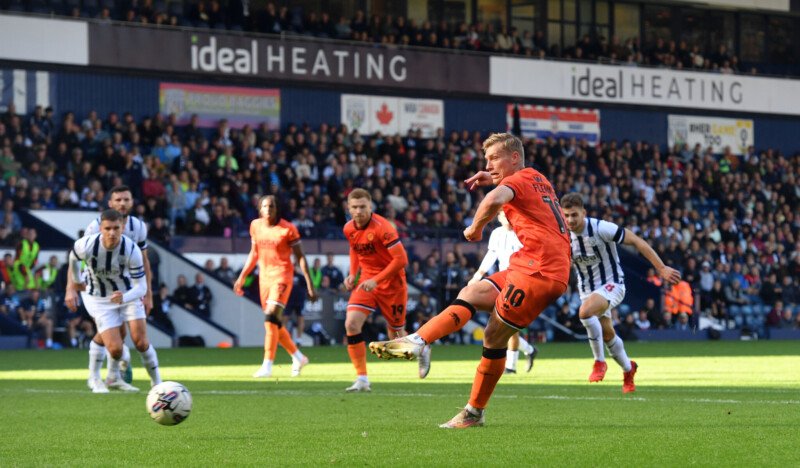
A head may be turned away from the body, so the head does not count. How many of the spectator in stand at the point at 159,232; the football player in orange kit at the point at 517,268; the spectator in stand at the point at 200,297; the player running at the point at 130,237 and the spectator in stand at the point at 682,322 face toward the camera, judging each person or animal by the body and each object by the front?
4

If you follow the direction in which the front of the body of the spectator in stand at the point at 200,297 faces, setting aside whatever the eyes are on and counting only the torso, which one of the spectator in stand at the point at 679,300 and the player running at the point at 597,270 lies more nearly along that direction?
the player running

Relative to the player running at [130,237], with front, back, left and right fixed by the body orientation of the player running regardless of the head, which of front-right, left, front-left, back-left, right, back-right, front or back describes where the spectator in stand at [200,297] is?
back

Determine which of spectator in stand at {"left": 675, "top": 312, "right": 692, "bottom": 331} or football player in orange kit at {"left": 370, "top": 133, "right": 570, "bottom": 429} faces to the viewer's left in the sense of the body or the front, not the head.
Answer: the football player in orange kit

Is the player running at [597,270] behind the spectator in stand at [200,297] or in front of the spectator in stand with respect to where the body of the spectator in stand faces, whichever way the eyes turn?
in front

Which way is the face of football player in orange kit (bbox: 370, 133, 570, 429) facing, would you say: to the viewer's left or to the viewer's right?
to the viewer's left

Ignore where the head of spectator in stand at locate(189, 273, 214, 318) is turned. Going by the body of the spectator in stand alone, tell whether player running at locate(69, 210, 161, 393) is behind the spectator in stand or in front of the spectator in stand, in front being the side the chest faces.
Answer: in front

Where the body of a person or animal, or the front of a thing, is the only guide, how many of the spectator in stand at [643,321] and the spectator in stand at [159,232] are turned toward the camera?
2

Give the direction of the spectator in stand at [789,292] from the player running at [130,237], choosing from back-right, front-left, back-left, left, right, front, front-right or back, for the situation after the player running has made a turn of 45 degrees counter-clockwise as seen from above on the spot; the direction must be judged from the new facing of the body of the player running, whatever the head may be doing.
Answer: left

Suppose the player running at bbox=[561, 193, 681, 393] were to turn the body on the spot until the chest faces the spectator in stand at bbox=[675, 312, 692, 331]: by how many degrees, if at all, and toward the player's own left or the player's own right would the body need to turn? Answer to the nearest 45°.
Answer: approximately 135° to the player's own right

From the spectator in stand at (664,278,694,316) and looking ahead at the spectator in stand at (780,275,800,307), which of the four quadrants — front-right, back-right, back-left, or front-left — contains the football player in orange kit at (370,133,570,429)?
back-right

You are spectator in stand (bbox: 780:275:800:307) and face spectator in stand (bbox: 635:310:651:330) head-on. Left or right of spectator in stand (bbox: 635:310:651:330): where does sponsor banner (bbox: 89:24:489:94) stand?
right

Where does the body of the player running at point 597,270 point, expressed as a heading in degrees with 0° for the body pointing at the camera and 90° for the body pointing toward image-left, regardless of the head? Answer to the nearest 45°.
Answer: approximately 45°

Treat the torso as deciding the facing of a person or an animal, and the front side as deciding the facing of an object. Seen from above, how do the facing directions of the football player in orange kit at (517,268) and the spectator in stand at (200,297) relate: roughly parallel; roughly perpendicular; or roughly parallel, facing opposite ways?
roughly perpendicular

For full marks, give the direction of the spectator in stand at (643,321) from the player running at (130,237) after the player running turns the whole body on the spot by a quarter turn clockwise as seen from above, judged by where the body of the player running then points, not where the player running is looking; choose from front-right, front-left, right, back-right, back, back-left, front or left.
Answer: back-right

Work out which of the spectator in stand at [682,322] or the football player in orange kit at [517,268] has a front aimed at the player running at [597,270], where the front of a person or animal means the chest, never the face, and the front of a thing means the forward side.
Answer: the spectator in stand
